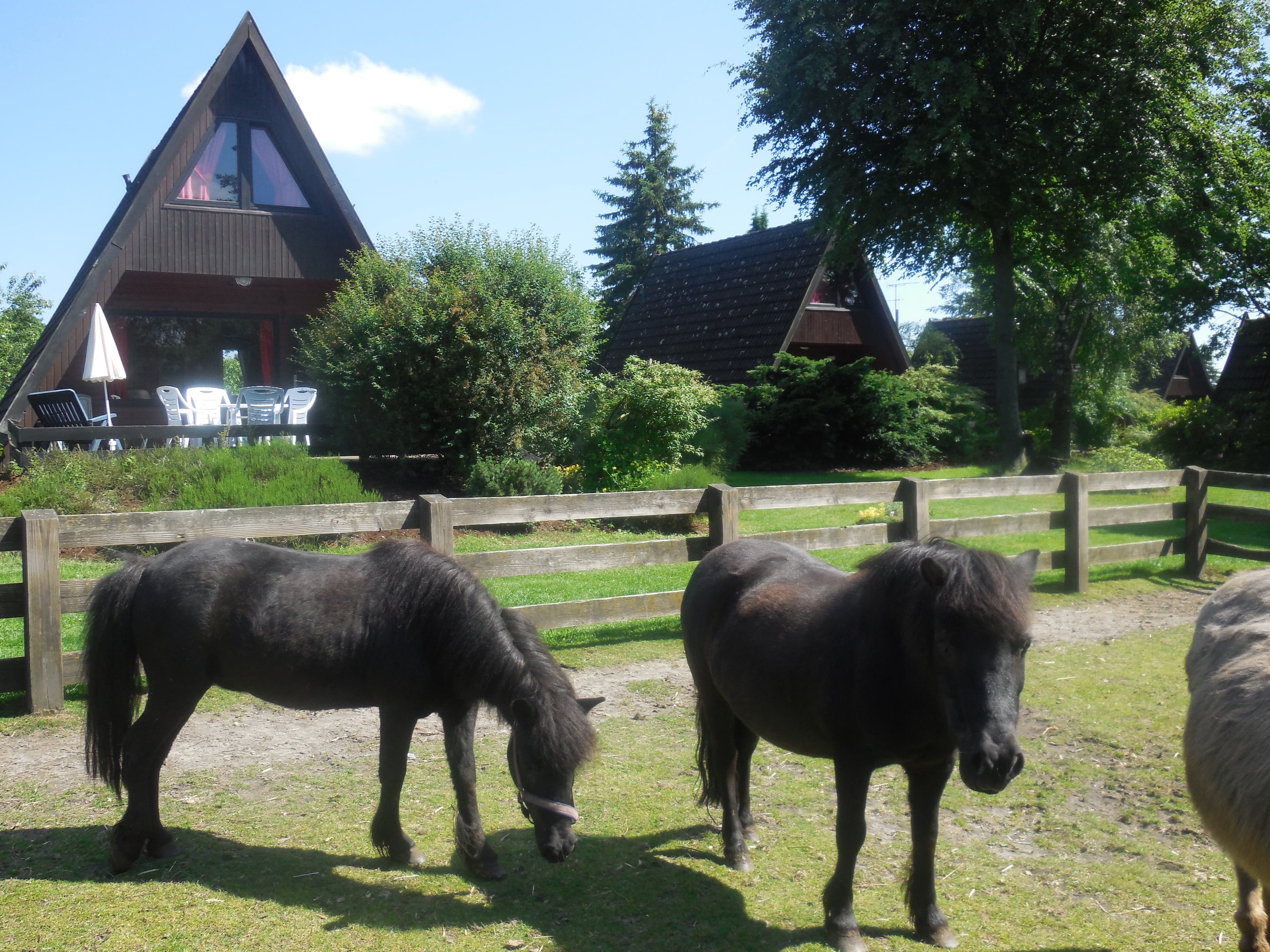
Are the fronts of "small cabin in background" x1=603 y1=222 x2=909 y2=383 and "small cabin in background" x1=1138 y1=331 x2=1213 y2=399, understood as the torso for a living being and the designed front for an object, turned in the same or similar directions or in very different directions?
same or similar directions

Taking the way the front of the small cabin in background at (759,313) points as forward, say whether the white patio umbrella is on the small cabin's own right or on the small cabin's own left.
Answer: on the small cabin's own right

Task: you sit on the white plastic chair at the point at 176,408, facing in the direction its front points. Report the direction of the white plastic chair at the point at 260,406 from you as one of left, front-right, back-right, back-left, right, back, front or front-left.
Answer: front-right

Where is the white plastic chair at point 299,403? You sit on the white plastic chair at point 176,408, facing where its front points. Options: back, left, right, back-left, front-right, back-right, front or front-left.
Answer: front-right

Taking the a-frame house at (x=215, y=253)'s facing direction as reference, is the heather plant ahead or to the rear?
ahead

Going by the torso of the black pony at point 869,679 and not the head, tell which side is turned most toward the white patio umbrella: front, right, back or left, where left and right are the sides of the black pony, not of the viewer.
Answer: back

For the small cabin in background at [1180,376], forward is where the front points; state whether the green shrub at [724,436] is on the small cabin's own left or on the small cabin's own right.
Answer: on the small cabin's own right

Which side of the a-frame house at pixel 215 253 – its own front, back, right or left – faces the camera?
front

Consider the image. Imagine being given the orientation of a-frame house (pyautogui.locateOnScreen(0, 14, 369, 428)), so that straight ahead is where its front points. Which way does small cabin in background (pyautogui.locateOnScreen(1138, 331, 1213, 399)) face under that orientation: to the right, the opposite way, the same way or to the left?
the same way

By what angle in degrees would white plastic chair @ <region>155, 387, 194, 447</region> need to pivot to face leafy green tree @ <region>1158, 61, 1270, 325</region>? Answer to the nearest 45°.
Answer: approximately 45° to its right

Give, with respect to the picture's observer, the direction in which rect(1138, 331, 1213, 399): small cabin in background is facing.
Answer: facing the viewer and to the right of the viewer

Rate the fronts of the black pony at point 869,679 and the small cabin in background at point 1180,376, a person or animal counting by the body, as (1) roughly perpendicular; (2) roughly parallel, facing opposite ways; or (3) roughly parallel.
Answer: roughly parallel

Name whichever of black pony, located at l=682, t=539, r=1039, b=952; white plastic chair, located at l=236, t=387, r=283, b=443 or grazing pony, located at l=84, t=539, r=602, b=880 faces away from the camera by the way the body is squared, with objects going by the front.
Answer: the white plastic chair

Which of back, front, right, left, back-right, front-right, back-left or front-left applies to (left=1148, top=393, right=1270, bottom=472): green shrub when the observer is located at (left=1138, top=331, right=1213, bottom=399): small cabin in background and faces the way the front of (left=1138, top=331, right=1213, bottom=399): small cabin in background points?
front-right

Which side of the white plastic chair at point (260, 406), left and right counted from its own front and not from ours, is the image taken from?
back

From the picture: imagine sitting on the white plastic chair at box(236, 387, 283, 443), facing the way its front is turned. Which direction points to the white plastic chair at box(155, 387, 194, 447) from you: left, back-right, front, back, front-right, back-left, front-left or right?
left

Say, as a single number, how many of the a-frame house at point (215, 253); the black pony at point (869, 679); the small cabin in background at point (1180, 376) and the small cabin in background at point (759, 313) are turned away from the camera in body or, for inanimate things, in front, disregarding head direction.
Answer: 0

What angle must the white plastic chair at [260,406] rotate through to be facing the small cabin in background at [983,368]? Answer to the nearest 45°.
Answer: approximately 45° to its right

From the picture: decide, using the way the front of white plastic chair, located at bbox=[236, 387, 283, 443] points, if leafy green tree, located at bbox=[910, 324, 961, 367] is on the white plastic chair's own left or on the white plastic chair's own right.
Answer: on the white plastic chair's own right
